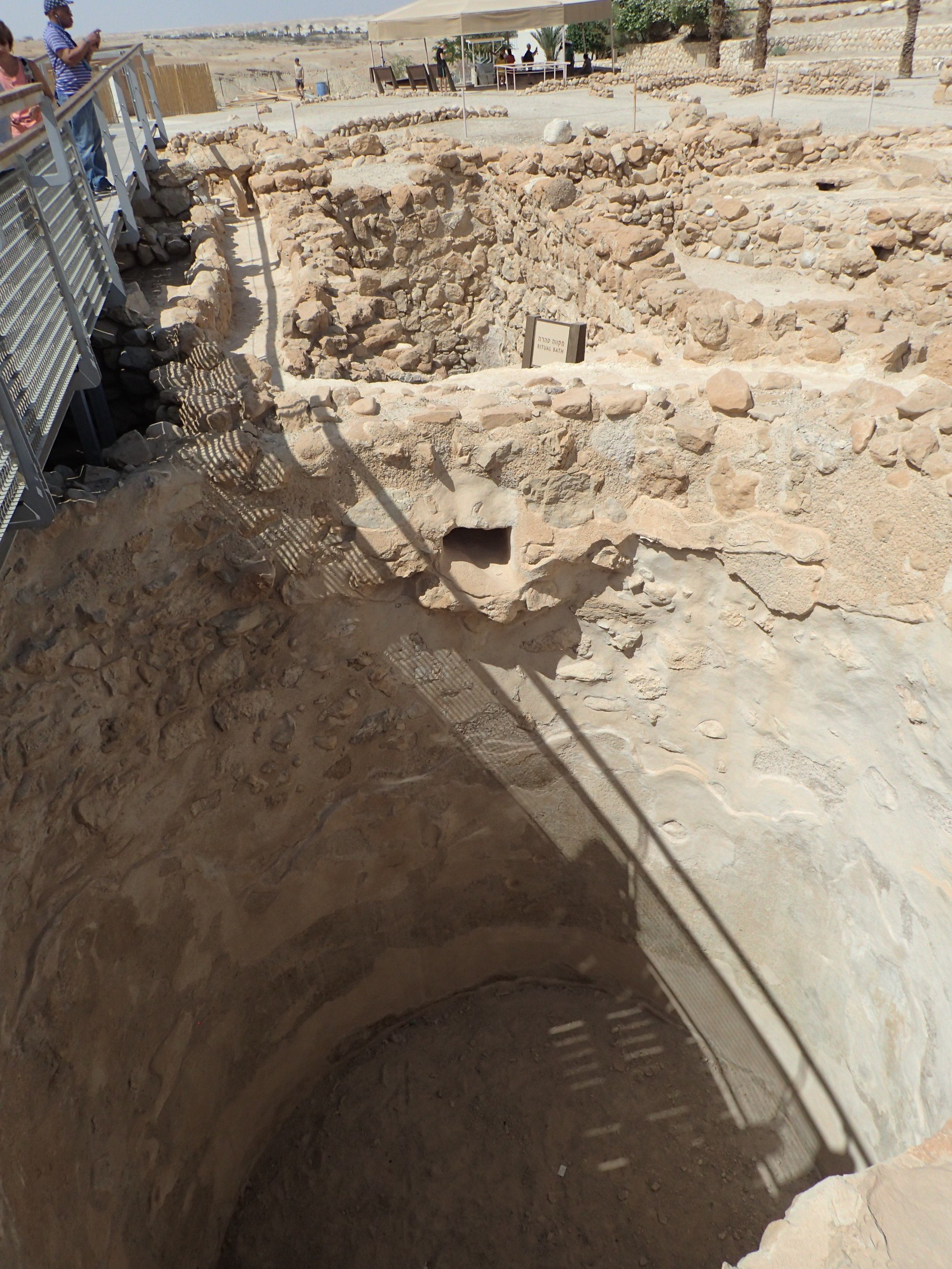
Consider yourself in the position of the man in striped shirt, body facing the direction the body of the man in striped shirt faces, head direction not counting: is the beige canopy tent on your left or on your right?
on your left

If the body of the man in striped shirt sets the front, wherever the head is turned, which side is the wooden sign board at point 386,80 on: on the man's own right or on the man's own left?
on the man's own left

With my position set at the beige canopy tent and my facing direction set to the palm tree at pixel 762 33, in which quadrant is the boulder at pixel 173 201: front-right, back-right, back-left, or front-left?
back-right

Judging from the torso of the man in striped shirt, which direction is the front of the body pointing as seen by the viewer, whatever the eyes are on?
to the viewer's right

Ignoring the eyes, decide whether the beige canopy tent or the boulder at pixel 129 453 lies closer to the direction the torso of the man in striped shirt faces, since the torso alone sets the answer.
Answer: the beige canopy tent

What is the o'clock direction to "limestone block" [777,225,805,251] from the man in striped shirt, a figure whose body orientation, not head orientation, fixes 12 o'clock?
The limestone block is roughly at 1 o'clock from the man in striped shirt.

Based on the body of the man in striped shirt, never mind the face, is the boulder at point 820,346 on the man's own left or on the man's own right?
on the man's own right

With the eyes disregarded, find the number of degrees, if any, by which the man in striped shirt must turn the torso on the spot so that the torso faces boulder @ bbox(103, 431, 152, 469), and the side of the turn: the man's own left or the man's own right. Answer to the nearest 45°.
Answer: approximately 90° to the man's own right

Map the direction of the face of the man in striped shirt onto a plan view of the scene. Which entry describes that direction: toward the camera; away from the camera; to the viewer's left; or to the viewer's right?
to the viewer's right
